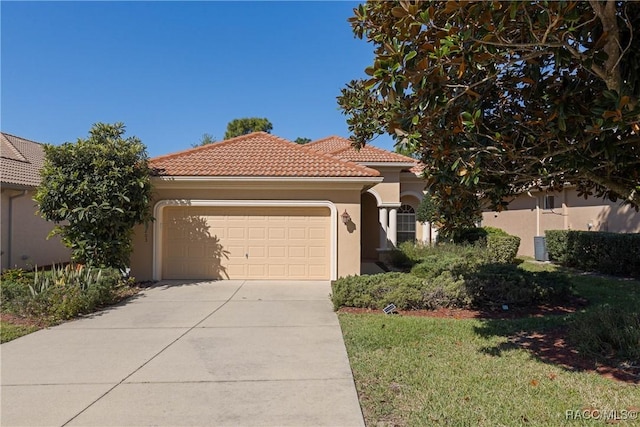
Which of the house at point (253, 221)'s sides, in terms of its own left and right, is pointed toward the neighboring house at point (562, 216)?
left

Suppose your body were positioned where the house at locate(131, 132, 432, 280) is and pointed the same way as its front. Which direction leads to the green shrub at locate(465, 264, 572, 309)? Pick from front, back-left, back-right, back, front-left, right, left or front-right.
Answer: front-left

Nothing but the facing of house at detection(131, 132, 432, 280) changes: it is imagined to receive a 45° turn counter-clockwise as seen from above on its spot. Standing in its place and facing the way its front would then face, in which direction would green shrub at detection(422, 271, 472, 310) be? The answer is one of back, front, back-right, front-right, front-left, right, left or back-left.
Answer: front

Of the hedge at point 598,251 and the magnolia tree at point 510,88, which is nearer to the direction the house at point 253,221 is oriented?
the magnolia tree

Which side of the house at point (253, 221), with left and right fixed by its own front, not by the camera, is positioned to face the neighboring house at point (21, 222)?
right

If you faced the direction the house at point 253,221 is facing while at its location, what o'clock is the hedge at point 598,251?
The hedge is roughly at 9 o'clock from the house.

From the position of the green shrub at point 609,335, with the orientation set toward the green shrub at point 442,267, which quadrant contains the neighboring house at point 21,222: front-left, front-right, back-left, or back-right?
front-left

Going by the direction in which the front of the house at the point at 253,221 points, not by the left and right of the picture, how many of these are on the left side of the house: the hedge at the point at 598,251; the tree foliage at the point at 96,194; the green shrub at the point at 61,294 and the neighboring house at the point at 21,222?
1

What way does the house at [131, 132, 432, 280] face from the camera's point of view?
toward the camera

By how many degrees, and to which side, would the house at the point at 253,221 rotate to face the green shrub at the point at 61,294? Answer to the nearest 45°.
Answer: approximately 45° to its right

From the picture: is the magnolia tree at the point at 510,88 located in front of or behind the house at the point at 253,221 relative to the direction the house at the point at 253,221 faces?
in front

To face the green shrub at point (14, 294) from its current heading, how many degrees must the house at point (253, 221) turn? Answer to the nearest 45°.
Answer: approximately 45° to its right

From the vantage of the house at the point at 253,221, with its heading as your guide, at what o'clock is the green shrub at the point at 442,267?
The green shrub is roughly at 10 o'clock from the house.

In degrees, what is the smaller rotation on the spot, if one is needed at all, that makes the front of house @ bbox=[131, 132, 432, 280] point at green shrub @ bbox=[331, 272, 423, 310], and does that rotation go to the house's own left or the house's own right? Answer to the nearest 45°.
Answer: approximately 45° to the house's own left

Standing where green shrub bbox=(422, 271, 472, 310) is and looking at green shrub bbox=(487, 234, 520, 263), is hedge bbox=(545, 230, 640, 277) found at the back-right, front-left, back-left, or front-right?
front-right
